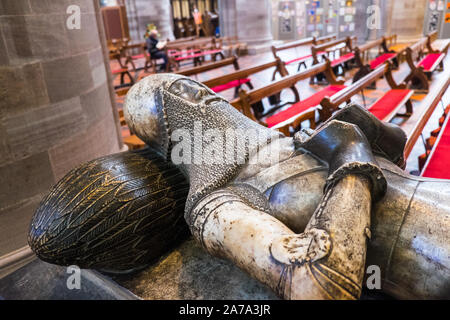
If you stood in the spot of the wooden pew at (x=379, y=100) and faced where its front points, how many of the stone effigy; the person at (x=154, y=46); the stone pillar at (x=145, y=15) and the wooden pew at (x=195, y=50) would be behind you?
3

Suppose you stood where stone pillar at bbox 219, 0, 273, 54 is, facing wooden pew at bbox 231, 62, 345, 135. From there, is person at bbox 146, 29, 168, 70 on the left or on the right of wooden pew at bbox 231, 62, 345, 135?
right

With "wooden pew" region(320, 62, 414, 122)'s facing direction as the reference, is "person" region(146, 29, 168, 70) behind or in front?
behind

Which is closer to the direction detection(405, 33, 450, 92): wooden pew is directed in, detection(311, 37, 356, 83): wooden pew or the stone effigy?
the stone effigy

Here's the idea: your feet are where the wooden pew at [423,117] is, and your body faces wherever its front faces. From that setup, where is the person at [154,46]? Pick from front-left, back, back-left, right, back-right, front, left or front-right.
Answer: back
